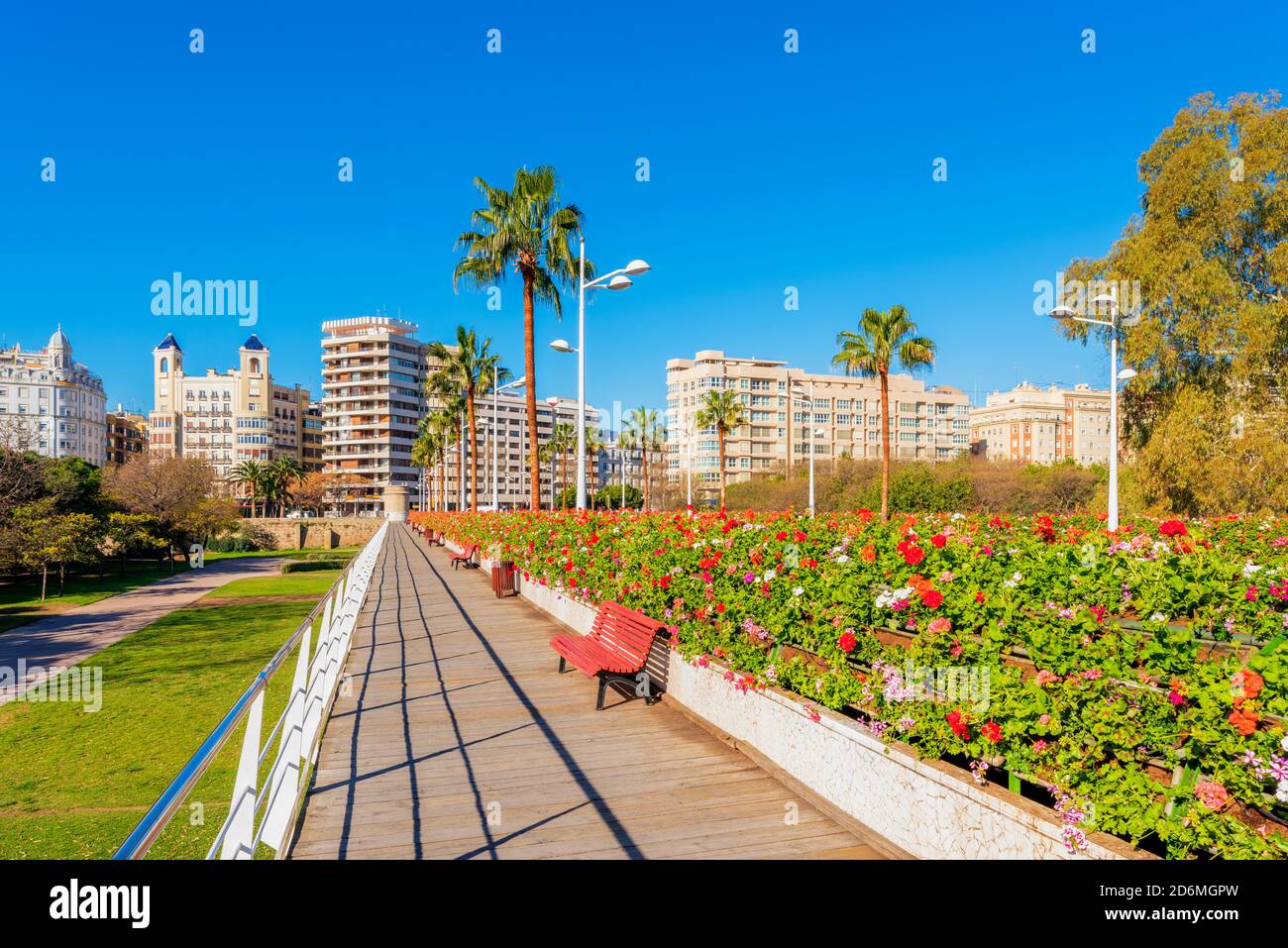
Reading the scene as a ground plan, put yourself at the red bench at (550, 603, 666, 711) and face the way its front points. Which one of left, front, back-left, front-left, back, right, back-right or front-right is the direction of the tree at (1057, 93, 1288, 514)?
back

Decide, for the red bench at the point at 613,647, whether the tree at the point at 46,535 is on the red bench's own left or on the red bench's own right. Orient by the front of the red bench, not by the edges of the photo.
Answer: on the red bench's own right

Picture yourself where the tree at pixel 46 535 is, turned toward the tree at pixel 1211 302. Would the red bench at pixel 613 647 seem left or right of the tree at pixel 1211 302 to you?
right

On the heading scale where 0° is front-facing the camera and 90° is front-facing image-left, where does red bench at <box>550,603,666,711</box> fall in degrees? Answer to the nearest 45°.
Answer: approximately 45°

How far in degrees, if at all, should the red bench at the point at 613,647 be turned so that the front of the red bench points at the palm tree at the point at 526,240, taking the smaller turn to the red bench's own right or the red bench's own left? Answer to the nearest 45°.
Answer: approximately 135° to the red bench's own right

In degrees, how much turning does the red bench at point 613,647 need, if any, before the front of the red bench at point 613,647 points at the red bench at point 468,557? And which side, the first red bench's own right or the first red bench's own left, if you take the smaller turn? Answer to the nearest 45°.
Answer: approximately 135° to the first red bench's own right
